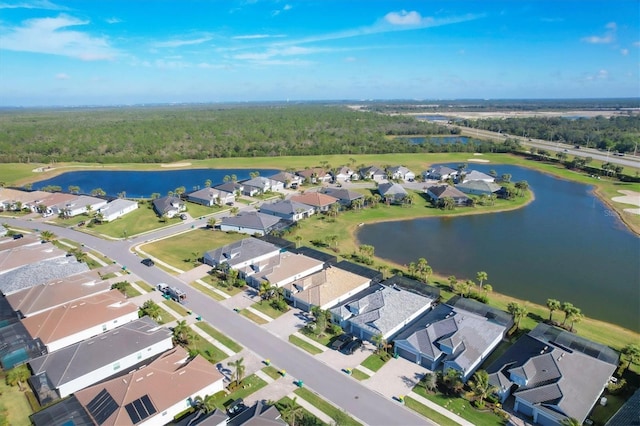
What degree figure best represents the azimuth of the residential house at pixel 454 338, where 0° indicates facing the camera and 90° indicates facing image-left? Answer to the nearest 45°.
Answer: approximately 45°

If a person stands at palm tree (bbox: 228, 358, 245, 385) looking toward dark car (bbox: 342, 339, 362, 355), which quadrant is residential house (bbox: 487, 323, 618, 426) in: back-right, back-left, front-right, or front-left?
front-right

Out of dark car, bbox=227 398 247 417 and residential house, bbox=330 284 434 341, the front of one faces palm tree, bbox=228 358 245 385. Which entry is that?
the residential house

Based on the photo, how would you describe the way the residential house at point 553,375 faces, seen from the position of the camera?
facing the viewer and to the left of the viewer

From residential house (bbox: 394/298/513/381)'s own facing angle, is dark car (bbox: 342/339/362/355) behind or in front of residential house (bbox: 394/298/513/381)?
in front

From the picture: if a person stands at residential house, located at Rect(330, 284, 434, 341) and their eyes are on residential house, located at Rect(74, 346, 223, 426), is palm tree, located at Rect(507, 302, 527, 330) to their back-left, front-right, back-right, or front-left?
back-left

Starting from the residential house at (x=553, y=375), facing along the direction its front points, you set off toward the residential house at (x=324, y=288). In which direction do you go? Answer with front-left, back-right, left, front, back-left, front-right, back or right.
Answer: front-right

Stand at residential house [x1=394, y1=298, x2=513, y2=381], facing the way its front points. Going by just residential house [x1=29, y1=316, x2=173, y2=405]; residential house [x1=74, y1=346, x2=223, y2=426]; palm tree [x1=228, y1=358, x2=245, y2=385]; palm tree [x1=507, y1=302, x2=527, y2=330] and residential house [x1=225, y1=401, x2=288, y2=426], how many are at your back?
1

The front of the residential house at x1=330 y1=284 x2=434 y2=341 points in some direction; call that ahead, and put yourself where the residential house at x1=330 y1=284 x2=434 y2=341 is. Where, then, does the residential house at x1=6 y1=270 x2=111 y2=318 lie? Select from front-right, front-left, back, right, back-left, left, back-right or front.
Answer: front-right

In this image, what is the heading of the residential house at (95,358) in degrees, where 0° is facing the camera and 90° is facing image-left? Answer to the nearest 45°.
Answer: approximately 225°

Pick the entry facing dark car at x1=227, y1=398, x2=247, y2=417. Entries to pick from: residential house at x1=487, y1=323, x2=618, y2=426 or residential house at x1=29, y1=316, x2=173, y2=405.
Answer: residential house at x1=487, y1=323, x2=618, y2=426
